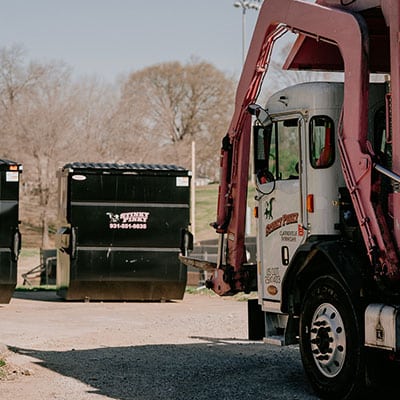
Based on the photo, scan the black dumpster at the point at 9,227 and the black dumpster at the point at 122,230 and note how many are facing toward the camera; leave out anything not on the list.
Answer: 2

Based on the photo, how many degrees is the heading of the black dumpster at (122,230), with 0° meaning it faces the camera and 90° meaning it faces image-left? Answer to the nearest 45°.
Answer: approximately 0°

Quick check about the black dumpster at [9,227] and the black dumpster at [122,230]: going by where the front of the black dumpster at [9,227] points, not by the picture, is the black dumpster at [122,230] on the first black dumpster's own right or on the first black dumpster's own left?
on the first black dumpster's own left

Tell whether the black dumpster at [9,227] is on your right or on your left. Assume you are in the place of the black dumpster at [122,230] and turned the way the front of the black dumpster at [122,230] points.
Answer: on your right

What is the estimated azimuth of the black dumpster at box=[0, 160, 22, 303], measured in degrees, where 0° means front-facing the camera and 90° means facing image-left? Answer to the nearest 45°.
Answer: approximately 0°
